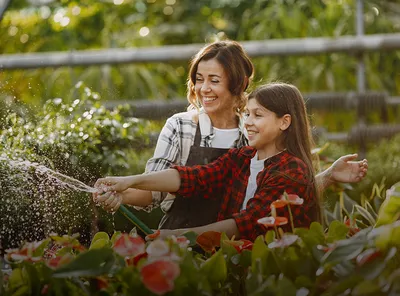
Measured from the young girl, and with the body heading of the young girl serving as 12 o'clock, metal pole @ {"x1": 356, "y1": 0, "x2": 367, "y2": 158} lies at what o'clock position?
The metal pole is roughly at 5 o'clock from the young girl.

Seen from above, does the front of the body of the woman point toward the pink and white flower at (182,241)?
yes

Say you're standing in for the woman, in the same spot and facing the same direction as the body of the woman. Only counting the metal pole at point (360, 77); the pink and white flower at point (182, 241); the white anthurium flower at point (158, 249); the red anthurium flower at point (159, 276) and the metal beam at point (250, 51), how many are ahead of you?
3

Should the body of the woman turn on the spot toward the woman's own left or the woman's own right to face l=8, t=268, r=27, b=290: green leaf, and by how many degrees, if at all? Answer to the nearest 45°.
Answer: approximately 45° to the woman's own right

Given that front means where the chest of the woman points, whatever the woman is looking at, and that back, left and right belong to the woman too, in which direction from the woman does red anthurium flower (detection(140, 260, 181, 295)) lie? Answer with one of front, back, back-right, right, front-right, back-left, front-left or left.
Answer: front

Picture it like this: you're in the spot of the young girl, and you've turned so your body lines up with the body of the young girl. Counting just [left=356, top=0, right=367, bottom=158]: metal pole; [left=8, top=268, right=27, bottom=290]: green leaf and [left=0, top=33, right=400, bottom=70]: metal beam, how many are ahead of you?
1

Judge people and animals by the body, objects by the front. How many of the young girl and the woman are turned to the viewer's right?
0

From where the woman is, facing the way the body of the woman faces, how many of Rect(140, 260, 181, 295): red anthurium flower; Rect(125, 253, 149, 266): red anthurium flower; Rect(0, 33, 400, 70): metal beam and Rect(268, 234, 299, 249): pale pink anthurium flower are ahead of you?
3

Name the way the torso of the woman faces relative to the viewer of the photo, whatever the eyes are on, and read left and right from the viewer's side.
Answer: facing the viewer

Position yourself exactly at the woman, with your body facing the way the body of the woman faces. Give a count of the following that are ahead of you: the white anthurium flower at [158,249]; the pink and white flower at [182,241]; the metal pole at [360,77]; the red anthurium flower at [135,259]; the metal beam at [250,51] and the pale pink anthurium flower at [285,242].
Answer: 4
